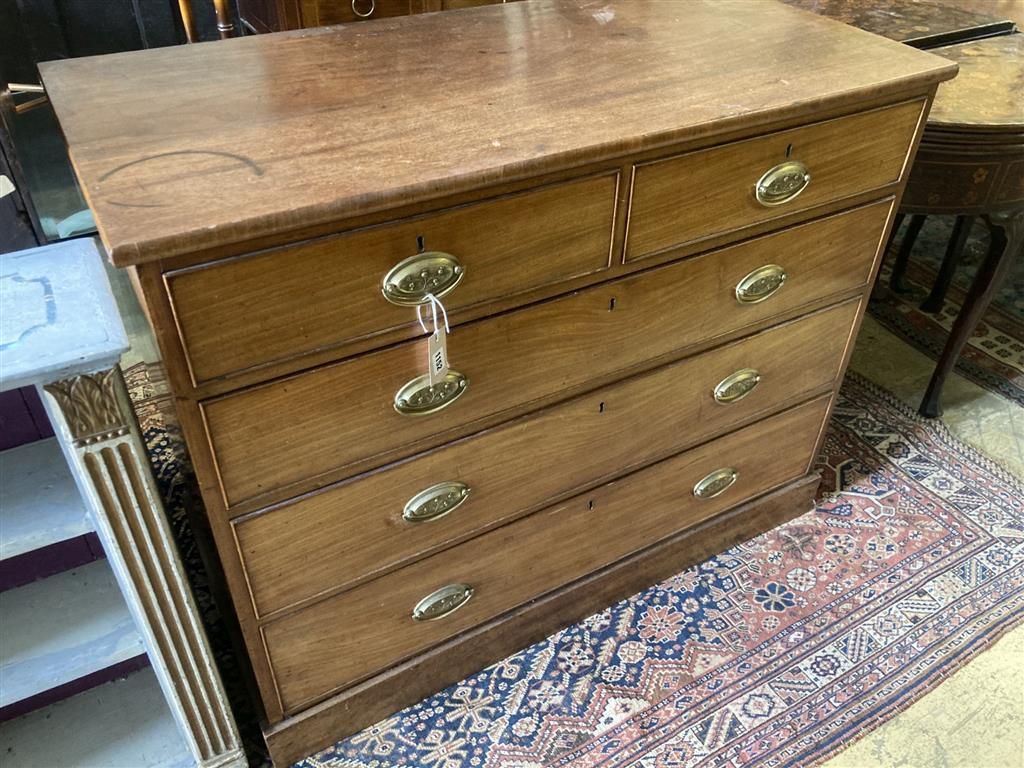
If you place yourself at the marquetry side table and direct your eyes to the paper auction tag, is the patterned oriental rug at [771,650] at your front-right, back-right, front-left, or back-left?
front-left

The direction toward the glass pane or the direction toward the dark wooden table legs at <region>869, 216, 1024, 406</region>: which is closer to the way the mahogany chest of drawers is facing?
the dark wooden table legs

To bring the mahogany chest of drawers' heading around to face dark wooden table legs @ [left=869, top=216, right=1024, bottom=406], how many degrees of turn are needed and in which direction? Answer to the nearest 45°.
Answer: approximately 90° to its left

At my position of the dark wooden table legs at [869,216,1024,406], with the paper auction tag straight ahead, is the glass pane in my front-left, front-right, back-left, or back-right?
front-right
